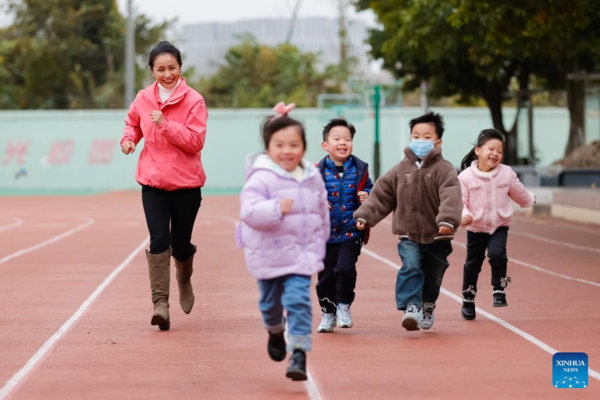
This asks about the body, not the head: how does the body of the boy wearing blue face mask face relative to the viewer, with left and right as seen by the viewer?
facing the viewer

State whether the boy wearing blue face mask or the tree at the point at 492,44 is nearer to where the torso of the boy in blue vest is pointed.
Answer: the boy wearing blue face mask

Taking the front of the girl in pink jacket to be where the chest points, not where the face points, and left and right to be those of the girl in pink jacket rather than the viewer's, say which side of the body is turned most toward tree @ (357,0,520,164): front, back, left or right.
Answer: back

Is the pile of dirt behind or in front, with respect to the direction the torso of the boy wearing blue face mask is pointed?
behind

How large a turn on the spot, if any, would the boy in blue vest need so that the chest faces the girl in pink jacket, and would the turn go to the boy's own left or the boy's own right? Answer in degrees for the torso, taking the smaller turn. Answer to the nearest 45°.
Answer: approximately 135° to the boy's own left

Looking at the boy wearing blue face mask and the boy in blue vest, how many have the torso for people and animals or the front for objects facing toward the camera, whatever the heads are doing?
2

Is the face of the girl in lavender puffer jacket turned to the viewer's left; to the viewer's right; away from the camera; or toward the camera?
toward the camera

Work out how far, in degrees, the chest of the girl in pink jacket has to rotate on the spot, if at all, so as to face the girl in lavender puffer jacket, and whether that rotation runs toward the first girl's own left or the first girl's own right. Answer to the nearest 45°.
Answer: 0° — they already face them

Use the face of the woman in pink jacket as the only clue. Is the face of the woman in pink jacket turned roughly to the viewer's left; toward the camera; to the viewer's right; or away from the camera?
toward the camera

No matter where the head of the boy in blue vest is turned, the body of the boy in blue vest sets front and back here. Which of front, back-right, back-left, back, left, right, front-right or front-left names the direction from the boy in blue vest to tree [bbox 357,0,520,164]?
back

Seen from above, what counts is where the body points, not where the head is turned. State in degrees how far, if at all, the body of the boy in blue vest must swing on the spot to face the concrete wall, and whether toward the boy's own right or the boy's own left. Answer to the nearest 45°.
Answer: approximately 180°

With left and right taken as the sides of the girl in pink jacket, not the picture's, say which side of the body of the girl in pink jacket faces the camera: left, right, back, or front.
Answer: front

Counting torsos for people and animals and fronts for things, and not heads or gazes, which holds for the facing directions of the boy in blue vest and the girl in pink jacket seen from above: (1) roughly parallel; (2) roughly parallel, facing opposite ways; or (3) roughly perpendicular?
roughly parallel

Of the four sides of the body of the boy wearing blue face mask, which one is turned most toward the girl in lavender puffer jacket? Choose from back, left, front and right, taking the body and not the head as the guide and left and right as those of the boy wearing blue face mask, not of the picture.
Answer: front
